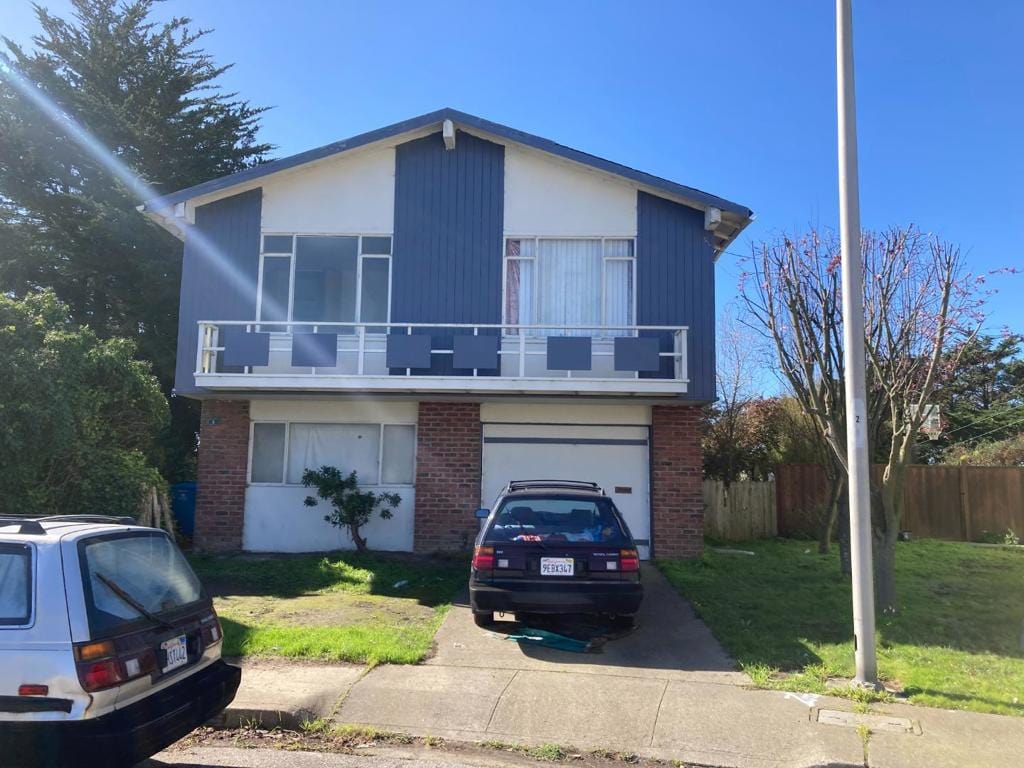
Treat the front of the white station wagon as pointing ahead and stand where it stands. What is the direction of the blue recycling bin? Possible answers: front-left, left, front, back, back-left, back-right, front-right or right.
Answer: front-right

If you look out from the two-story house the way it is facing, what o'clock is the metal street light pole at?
The metal street light pole is roughly at 11 o'clock from the two-story house.

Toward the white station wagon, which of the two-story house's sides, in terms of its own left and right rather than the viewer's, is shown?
front

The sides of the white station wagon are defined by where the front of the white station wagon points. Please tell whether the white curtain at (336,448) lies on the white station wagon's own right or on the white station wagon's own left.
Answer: on the white station wagon's own right

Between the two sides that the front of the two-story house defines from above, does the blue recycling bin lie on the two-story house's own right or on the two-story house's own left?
on the two-story house's own right

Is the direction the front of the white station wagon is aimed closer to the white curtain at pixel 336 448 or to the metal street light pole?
the white curtain

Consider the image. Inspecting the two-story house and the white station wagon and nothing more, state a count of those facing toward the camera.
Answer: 1

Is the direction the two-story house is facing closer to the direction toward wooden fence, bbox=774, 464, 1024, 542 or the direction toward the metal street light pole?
the metal street light pole

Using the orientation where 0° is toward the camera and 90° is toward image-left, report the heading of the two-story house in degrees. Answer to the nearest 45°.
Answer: approximately 0°

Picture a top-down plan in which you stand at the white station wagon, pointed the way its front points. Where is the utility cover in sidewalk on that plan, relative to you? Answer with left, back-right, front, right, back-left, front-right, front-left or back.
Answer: back-right

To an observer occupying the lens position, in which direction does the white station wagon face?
facing away from the viewer and to the left of the viewer
